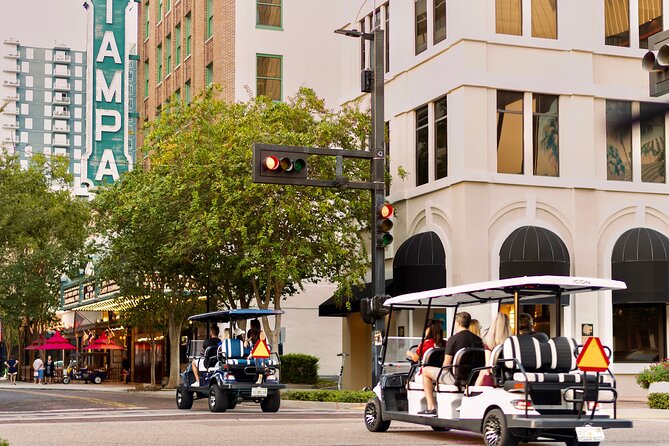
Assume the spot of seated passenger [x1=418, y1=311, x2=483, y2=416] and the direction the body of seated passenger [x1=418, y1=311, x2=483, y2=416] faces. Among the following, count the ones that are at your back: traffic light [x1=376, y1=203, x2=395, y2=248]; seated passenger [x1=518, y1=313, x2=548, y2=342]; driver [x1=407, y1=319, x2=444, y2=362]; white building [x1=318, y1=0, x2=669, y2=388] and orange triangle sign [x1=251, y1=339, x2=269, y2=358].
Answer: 1

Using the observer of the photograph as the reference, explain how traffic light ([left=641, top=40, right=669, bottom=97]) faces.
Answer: facing the viewer and to the left of the viewer

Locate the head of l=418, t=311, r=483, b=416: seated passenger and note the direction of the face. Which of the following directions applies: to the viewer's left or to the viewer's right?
to the viewer's left

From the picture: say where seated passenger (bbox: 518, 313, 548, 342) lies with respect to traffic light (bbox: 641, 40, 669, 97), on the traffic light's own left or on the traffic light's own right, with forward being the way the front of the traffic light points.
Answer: on the traffic light's own right

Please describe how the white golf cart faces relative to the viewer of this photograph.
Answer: facing away from the viewer and to the left of the viewer

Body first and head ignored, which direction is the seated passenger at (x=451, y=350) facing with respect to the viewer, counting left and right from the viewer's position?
facing away from the viewer and to the left of the viewer

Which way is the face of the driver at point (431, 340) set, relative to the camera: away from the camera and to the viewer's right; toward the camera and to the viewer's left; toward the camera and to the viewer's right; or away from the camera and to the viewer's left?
away from the camera and to the viewer's left

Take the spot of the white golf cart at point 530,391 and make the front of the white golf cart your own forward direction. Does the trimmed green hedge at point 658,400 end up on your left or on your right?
on your right

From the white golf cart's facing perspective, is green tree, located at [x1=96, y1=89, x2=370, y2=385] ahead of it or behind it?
ahead

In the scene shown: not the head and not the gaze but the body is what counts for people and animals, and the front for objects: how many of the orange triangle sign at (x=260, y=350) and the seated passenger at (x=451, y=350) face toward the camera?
1
